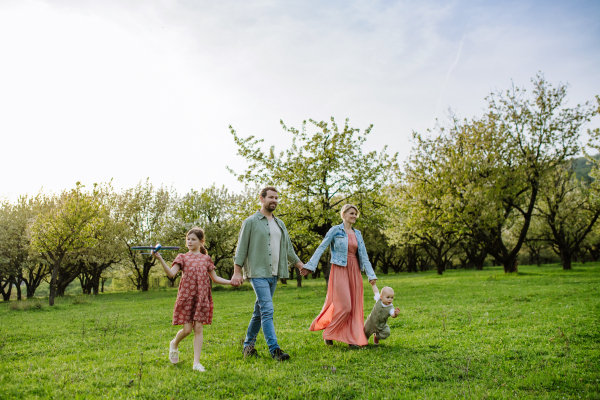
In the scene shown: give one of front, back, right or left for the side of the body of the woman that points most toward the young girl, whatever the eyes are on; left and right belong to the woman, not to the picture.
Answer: right

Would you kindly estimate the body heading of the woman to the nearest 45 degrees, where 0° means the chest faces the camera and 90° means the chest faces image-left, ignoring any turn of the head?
approximately 315°

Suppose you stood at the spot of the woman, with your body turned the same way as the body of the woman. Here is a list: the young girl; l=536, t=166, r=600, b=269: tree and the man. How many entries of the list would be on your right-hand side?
2

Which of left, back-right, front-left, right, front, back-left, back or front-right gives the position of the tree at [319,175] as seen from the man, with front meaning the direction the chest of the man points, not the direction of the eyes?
back-left

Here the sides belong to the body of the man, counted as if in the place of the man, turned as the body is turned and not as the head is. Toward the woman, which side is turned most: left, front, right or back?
left

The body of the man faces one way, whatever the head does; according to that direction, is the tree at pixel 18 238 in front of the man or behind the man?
behind

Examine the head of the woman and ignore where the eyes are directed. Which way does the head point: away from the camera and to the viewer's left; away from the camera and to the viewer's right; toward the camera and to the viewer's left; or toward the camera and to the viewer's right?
toward the camera and to the viewer's right

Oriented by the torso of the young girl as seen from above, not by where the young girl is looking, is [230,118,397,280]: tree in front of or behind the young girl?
behind

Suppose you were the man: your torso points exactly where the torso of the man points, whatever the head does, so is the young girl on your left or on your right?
on your right

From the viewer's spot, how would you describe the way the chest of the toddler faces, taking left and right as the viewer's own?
facing the viewer and to the right of the viewer

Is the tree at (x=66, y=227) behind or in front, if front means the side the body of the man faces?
behind

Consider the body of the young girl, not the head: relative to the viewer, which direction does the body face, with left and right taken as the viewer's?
facing the viewer
